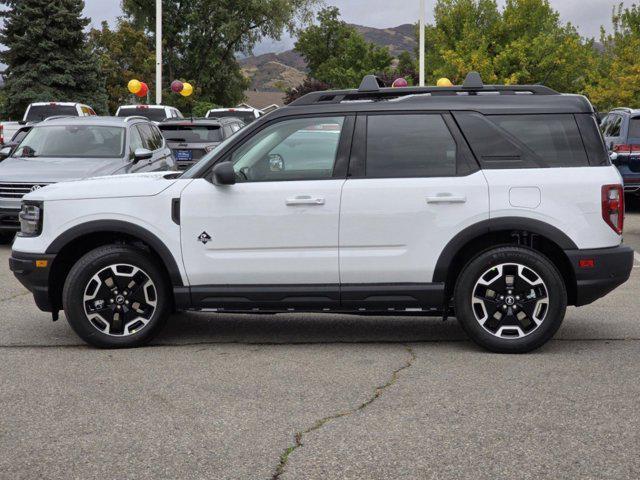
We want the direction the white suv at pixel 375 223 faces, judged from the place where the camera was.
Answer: facing to the left of the viewer

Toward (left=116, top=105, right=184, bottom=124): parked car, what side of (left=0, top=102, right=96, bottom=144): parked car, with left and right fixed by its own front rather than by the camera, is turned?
right

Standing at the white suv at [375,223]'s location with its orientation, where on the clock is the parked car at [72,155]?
The parked car is roughly at 2 o'clock from the white suv.

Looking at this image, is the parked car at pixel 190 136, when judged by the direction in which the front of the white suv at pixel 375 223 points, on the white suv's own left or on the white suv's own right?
on the white suv's own right

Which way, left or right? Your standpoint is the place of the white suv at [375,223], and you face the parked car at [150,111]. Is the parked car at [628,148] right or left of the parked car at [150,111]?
right

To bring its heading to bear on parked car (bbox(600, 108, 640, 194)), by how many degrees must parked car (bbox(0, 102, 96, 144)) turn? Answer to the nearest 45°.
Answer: approximately 90° to its right

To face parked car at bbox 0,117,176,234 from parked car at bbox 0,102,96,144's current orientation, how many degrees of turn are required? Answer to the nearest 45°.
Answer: approximately 180°
